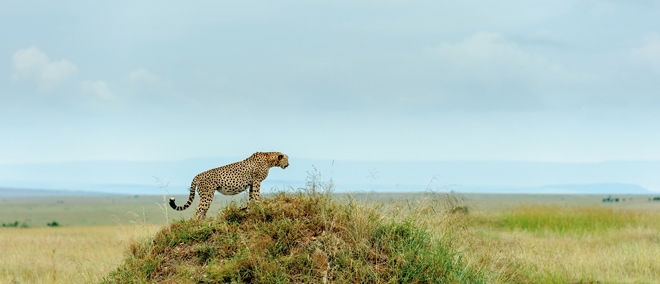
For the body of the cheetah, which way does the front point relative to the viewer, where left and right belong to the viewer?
facing to the right of the viewer
